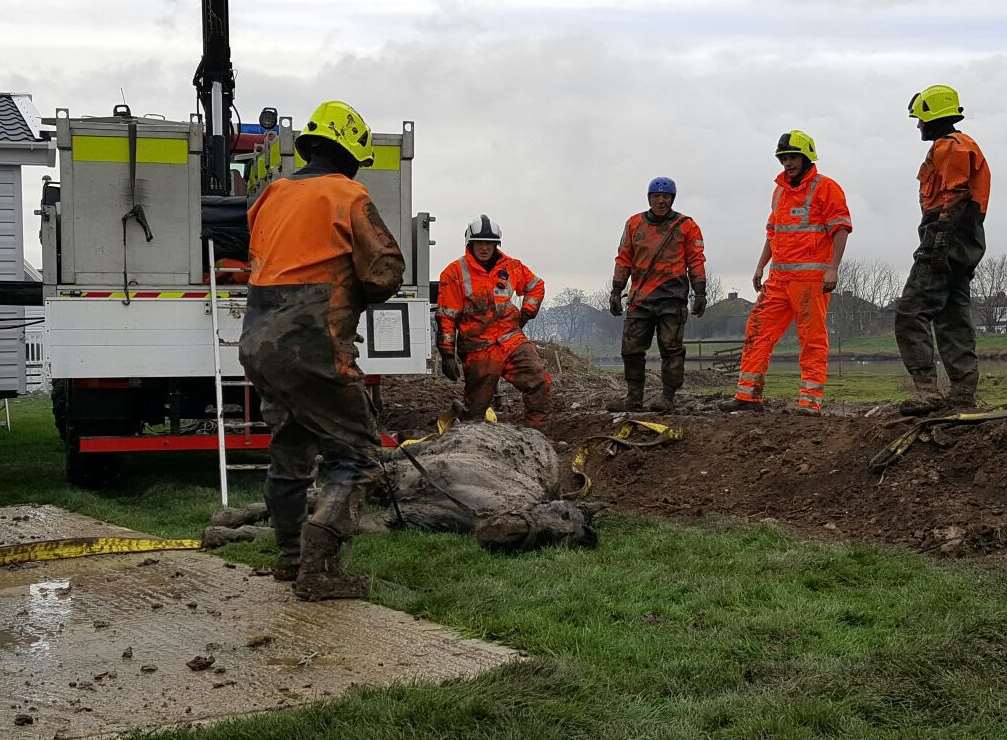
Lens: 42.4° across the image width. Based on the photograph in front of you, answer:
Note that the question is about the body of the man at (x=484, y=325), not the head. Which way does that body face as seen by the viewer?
toward the camera

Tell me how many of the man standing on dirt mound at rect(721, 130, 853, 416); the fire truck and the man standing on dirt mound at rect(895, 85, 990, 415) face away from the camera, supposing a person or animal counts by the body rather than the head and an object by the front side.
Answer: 1

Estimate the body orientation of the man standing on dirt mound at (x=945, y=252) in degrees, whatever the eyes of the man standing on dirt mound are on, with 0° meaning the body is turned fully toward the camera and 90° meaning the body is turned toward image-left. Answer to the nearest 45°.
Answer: approximately 90°

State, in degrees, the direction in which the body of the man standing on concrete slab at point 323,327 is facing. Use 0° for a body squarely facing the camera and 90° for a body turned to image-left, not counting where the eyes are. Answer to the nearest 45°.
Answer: approximately 225°

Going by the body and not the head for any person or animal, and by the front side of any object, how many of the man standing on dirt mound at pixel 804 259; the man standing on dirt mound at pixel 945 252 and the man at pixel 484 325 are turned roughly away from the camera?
0

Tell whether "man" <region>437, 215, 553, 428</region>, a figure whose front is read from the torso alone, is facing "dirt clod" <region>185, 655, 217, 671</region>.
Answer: yes

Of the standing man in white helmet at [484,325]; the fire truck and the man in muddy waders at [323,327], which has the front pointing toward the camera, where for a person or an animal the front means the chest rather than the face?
the standing man in white helmet at [484,325]

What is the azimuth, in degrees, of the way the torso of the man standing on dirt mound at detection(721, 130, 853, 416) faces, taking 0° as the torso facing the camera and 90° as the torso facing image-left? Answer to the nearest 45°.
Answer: approximately 45°

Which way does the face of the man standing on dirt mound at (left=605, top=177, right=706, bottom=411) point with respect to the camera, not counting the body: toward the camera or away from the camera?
toward the camera

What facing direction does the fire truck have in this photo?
away from the camera

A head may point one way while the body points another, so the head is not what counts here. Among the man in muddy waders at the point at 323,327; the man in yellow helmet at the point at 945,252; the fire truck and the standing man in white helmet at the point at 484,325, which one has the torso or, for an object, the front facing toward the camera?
the standing man in white helmet at the point at 484,325

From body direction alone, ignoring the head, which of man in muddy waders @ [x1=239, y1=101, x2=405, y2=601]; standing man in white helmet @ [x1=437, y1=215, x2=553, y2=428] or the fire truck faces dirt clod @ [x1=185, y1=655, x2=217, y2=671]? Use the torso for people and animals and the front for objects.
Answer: standing man in white helmet @ [x1=437, y1=215, x2=553, y2=428]

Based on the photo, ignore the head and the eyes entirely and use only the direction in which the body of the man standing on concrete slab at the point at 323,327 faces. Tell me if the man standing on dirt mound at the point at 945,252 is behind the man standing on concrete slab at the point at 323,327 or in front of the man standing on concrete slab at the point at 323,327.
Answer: in front

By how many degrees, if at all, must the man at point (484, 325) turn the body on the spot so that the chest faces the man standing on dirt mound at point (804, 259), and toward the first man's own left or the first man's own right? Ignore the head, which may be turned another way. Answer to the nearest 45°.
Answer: approximately 90° to the first man's own left

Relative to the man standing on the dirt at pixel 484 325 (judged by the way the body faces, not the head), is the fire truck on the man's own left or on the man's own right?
on the man's own right

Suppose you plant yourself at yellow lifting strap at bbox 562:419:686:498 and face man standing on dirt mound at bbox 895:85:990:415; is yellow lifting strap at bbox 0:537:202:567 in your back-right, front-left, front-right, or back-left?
back-right
